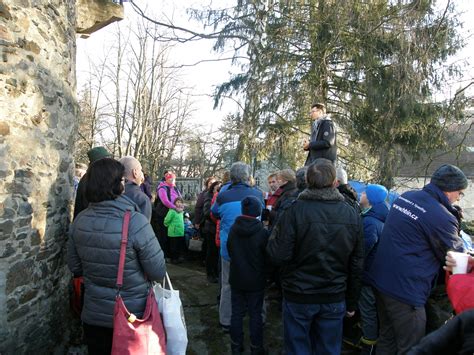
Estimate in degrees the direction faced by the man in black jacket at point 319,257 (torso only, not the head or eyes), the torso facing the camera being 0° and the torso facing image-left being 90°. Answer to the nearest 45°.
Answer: approximately 180°

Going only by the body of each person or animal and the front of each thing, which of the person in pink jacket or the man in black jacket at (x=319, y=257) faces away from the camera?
the man in black jacket

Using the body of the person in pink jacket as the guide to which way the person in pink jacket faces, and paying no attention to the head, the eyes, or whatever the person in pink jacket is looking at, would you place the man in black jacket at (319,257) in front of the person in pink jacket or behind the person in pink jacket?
in front

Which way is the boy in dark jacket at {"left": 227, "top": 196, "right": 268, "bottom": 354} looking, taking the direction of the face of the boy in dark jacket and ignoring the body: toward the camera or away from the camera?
away from the camera

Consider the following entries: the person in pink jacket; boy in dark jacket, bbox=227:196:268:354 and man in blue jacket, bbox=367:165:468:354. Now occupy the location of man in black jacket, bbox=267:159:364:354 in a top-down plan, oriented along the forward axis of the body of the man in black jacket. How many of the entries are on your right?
1

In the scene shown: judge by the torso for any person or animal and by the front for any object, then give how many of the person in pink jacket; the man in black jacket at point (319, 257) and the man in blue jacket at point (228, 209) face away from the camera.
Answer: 2

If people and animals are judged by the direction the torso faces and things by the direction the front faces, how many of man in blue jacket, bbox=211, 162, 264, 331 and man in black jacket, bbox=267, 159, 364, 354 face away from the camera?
2

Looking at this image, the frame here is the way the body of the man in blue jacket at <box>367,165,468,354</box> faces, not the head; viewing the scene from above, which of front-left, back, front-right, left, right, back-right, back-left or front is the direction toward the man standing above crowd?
left

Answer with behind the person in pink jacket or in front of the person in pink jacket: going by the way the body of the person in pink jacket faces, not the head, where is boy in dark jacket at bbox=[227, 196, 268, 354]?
in front

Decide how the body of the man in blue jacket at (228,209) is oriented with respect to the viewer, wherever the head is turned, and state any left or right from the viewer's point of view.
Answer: facing away from the viewer

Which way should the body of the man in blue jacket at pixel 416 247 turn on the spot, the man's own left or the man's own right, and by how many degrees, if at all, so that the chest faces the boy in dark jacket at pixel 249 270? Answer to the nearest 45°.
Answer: approximately 135° to the man's own left
